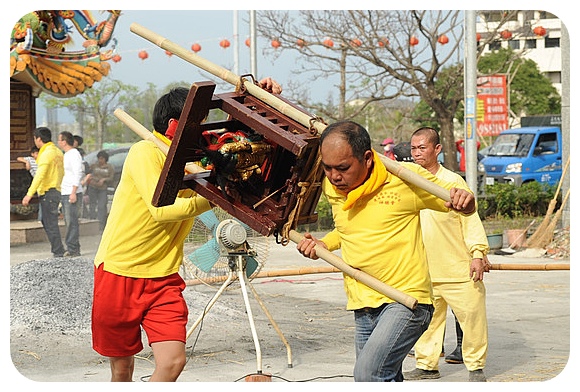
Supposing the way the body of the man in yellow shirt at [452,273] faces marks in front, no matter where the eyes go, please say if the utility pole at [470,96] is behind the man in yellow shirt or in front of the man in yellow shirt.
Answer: behind

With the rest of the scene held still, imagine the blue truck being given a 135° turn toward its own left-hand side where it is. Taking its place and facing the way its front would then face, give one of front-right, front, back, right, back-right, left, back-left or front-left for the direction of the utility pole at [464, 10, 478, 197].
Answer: right

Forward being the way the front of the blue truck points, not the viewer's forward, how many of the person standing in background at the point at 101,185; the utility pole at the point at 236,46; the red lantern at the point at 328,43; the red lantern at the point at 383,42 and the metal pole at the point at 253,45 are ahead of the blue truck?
5

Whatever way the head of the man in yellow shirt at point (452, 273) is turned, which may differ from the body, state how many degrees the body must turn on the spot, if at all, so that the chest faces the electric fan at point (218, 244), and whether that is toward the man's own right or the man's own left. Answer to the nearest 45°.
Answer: approximately 90° to the man's own right

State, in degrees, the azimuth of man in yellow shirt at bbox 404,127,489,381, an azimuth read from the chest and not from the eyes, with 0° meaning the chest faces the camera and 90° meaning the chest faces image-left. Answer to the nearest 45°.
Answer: approximately 45°

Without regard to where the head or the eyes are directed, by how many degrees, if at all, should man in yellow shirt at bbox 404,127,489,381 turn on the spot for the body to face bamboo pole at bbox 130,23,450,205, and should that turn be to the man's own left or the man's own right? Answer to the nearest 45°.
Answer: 0° — they already face it

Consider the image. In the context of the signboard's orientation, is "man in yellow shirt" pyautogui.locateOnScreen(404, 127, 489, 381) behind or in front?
in front

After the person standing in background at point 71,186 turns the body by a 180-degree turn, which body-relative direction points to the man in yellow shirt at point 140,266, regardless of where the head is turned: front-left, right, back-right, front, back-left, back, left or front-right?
right

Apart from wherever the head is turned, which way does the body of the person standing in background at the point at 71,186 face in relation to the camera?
to the viewer's left

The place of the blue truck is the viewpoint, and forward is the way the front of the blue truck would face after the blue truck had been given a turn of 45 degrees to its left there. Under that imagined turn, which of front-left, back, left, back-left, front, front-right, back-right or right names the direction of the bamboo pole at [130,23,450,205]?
front

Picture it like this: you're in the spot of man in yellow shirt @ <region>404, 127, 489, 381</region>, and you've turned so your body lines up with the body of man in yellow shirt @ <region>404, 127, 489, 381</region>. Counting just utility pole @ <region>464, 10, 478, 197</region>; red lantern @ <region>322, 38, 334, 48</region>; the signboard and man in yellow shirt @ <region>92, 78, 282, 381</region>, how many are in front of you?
1

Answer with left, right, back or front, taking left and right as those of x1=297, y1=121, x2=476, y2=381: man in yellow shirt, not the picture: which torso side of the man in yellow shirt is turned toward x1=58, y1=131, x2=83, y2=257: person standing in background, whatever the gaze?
right

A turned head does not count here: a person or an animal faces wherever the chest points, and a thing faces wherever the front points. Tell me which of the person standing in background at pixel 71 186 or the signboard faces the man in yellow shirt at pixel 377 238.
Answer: the signboard

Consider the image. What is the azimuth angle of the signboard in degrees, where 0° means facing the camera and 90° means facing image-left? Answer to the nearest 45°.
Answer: approximately 0°
